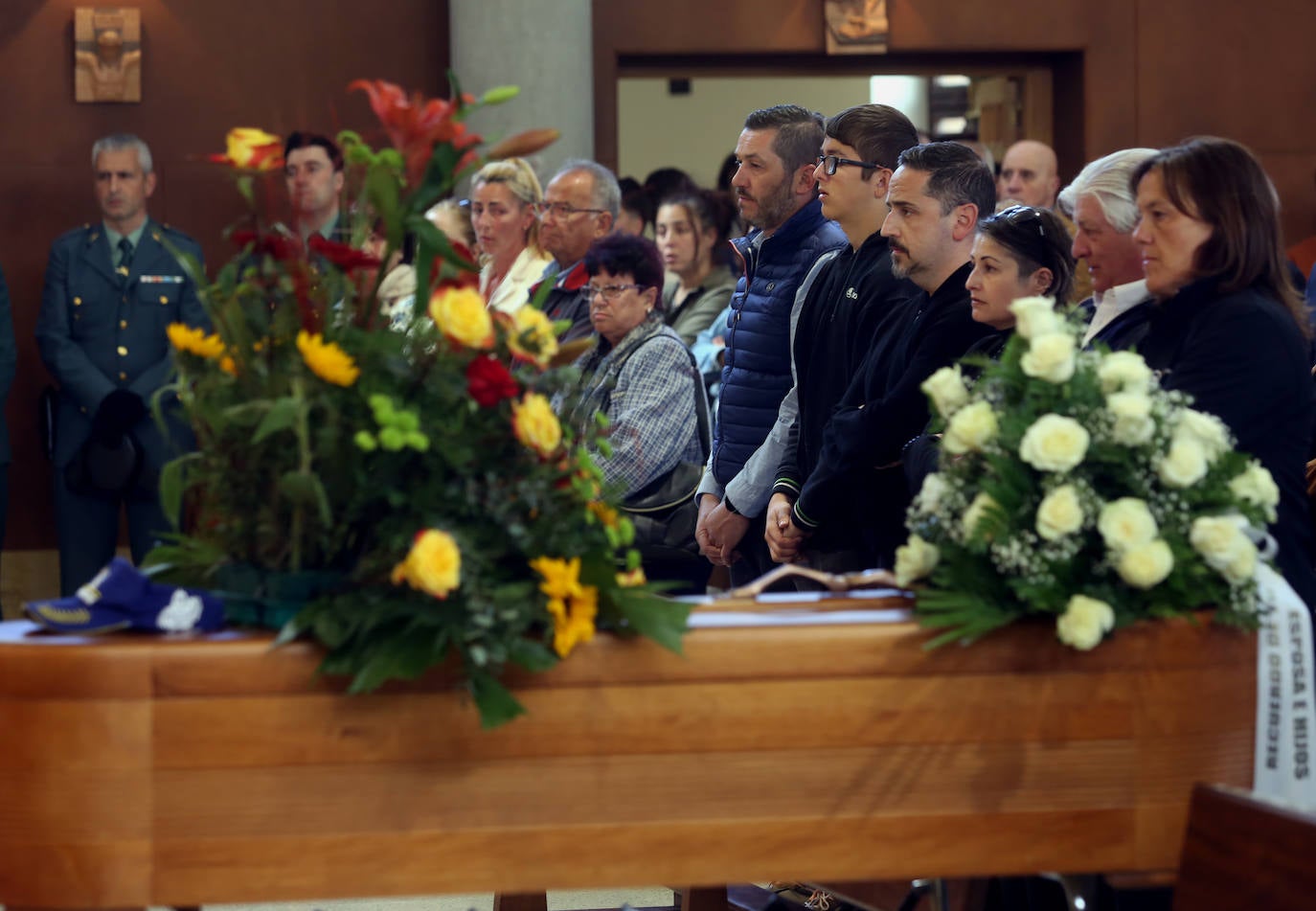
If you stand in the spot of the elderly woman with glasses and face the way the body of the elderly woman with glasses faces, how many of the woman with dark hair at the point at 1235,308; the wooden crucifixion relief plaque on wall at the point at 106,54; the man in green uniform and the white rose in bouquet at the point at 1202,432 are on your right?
2

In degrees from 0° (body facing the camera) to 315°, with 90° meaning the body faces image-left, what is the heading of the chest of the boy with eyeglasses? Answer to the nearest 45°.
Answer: approximately 45°

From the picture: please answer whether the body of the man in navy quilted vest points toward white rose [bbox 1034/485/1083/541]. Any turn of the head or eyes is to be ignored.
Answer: no

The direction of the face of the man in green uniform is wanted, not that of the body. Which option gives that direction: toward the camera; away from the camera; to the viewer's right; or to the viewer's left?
toward the camera

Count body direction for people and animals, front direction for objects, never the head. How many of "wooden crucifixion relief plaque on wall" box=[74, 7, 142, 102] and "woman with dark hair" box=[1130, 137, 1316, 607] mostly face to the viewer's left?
1

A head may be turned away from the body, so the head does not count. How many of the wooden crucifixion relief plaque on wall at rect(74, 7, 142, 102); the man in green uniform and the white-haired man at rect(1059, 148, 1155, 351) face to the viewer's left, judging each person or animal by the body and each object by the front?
1

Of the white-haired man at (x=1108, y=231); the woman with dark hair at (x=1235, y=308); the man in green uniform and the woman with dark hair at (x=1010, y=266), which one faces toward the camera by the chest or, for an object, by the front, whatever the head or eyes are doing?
the man in green uniform

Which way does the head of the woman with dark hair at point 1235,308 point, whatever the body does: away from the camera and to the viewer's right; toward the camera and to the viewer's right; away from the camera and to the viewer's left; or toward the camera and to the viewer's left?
toward the camera and to the viewer's left

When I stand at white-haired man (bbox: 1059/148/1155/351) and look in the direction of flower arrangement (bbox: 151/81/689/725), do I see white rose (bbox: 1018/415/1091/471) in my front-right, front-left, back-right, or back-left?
front-left

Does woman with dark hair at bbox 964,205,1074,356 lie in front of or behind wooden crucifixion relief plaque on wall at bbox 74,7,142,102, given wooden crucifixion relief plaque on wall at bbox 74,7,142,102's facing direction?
in front

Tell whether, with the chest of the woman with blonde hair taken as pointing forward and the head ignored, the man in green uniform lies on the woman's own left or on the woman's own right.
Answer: on the woman's own right

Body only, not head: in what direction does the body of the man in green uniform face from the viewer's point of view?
toward the camera

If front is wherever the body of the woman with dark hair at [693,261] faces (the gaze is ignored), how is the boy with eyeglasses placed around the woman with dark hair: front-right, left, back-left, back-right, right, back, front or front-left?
front-left
